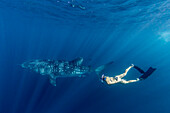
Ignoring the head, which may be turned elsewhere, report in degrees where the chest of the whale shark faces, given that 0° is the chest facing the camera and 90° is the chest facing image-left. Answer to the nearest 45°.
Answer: approximately 90°
